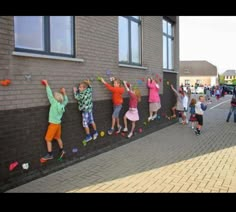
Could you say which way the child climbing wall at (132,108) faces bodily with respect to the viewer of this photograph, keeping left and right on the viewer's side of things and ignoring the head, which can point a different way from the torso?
facing away from the viewer and to the left of the viewer

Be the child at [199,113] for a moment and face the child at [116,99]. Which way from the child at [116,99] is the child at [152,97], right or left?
right

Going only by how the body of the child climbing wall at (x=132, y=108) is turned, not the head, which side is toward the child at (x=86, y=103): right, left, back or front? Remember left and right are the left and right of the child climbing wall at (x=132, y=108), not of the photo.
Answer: left

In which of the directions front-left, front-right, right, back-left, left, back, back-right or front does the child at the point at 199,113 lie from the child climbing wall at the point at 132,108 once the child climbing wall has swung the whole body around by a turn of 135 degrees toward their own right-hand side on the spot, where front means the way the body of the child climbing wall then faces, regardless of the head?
front-left

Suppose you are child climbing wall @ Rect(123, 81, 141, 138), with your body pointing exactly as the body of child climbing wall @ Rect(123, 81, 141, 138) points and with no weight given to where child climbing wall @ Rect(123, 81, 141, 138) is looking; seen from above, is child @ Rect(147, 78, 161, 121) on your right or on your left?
on your right

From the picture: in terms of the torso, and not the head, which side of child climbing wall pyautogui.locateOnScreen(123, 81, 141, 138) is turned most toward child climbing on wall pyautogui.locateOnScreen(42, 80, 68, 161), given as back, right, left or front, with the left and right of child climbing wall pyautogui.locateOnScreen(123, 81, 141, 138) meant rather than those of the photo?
left
